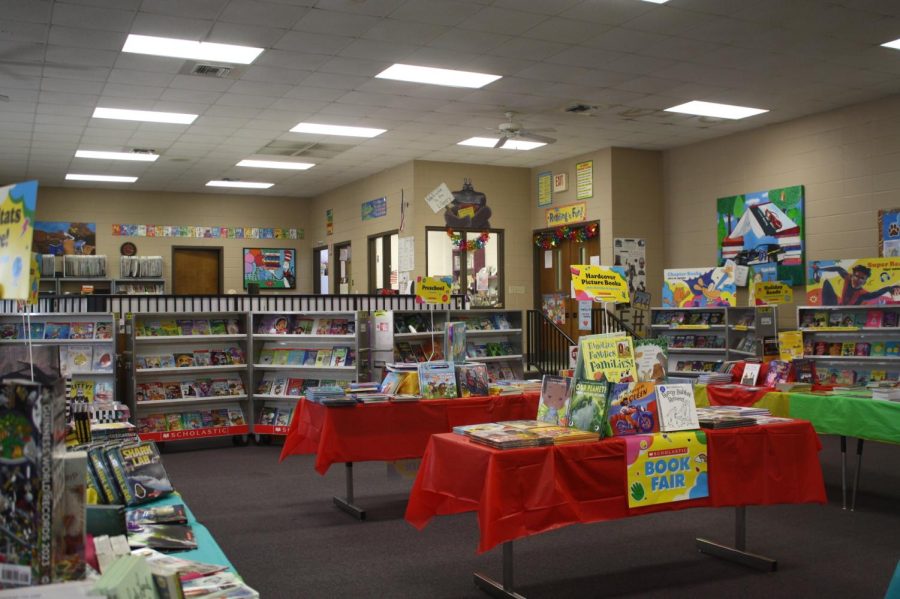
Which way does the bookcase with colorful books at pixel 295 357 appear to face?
toward the camera

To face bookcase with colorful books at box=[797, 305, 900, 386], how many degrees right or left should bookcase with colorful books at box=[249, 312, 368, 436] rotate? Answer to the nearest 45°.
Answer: approximately 90° to its left

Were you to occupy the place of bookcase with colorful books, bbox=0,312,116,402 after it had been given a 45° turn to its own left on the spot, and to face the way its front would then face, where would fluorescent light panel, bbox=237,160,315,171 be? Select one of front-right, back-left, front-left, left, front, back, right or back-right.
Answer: left

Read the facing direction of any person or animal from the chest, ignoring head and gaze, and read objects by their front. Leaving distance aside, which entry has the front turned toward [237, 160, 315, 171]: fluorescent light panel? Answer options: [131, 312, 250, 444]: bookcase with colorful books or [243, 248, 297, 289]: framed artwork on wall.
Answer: the framed artwork on wall

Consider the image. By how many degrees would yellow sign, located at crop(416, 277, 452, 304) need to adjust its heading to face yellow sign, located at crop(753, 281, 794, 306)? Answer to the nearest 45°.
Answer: approximately 135° to its left

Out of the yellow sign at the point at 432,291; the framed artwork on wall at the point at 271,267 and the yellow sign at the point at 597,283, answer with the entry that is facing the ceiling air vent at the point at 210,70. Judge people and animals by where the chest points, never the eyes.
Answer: the framed artwork on wall

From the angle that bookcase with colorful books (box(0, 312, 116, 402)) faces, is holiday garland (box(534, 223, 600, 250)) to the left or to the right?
on its left

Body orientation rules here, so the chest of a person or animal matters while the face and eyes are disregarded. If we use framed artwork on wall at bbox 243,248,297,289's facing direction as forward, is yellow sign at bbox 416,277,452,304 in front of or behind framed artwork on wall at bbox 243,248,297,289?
in front

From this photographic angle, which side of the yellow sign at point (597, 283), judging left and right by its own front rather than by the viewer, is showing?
front

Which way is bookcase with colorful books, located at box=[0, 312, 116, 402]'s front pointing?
toward the camera

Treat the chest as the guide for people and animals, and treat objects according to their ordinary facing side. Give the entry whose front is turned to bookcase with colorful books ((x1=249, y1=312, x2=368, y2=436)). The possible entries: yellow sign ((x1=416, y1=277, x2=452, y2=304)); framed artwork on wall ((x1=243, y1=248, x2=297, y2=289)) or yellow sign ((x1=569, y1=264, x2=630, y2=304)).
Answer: the framed artwork on wall

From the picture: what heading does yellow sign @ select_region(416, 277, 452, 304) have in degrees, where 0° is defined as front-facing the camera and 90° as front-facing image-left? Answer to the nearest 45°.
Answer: approximately 0°
